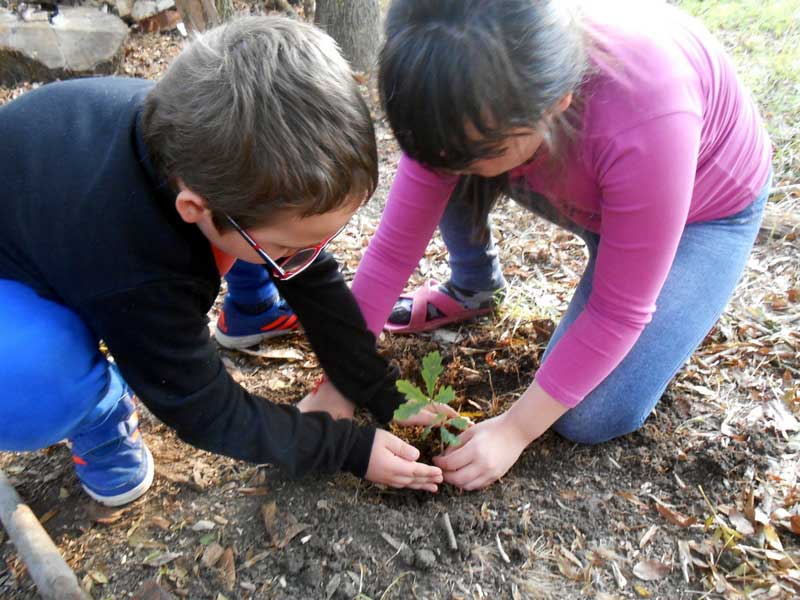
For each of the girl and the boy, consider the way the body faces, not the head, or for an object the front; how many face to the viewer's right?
1

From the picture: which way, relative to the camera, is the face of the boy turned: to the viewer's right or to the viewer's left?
to the viewer's right

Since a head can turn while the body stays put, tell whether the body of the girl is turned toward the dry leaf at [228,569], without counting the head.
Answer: yes

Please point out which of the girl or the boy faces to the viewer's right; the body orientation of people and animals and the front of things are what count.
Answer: the boy

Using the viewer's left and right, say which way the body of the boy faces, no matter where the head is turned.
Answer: facing to the right of the viewer

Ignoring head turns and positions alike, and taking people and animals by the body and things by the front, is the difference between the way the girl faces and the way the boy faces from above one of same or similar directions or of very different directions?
very different directions

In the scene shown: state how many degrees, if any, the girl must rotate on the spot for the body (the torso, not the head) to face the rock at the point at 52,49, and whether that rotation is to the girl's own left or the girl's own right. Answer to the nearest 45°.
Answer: approximately 90° to the girl's own right

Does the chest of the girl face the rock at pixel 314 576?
yes
